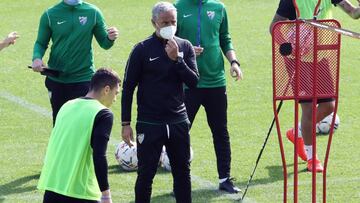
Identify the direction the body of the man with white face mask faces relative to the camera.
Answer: toward the camera
